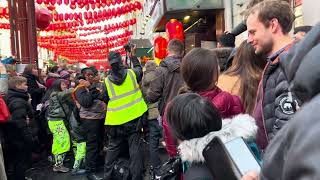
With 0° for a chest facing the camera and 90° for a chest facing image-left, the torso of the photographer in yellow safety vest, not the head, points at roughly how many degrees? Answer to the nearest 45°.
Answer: approximately 180°

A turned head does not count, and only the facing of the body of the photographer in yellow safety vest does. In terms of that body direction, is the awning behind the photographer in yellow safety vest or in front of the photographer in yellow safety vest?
in front

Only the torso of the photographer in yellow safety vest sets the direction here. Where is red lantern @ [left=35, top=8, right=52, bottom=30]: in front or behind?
in front
